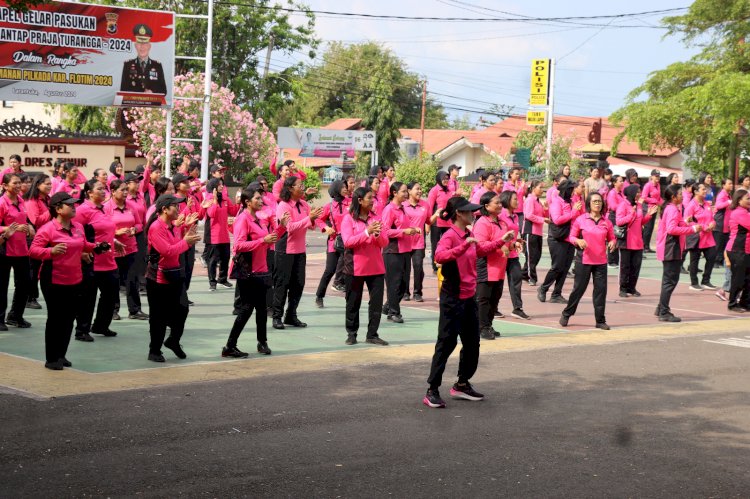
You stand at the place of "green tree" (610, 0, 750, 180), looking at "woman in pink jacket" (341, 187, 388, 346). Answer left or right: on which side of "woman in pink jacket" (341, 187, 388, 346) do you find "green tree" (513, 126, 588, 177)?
right

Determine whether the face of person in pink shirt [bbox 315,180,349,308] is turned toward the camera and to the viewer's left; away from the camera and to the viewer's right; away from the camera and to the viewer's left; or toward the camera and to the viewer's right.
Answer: toward the camera and to the viewer's right

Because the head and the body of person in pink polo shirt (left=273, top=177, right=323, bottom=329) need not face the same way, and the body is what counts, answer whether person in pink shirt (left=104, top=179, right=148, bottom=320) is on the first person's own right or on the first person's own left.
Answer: on the first person's own right

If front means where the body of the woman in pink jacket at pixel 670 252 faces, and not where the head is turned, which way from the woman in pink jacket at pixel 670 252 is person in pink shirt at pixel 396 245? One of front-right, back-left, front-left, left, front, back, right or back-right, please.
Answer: back-right

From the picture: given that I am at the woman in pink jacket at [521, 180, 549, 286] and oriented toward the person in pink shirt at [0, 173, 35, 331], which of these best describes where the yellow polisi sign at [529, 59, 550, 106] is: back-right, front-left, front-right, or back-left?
back-right

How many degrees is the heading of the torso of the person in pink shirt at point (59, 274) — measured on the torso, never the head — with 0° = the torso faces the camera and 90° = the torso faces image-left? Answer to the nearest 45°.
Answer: approximately 315°

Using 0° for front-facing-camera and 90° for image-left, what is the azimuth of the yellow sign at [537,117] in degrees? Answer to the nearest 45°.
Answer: approximately 0°

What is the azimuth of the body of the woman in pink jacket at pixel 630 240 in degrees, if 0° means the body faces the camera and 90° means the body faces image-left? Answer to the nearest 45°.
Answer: approximately 315°

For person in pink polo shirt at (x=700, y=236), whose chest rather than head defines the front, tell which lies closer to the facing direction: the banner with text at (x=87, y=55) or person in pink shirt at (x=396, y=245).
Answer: the person in pink shirt
